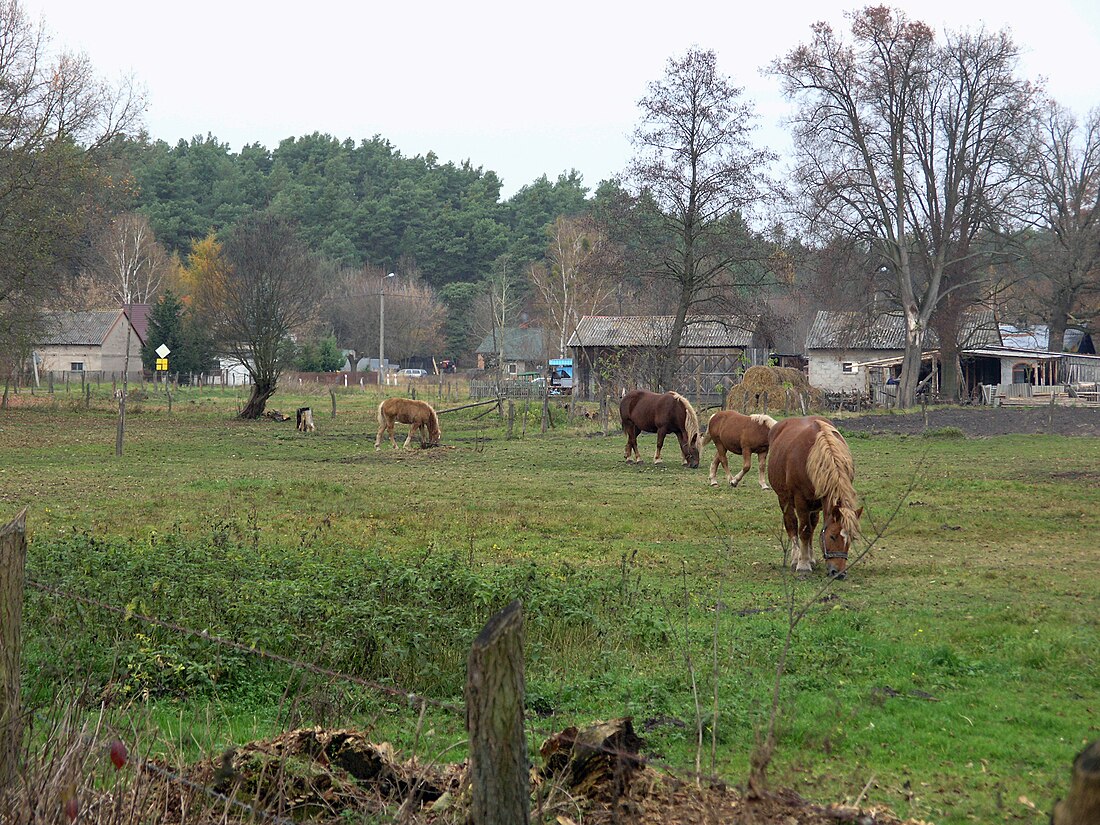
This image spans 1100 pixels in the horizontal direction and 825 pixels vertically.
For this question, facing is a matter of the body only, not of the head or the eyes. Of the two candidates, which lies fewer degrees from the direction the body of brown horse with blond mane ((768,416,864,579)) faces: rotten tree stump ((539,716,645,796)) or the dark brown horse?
the rotten tree stump

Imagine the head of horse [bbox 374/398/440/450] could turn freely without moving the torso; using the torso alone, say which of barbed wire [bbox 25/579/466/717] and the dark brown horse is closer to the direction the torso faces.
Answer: the dark brown horse

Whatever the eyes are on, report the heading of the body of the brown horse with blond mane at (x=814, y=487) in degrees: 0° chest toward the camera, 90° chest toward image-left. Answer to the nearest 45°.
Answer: approximately 315°

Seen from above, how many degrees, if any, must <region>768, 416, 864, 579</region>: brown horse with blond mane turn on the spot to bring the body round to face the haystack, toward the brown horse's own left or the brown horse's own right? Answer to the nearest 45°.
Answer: approximately 135° to the brown horse's own left

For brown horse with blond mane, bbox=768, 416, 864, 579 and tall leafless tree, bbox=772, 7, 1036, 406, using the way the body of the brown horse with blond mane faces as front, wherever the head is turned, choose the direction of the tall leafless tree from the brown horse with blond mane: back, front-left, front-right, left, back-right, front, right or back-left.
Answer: back-left

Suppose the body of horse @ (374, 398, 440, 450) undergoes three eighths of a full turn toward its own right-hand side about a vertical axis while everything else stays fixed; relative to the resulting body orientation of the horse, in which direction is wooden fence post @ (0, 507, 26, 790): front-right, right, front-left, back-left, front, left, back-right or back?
front-left

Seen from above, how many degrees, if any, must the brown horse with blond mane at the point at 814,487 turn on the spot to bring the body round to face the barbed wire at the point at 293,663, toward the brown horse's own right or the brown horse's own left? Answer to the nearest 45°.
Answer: approximately 45° to the brown horse's own right

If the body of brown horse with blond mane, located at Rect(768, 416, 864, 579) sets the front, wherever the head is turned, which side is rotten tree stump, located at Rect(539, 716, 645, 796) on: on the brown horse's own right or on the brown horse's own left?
on the brown horse's own right

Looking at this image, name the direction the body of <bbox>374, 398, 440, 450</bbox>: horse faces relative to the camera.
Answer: to the viewer's right

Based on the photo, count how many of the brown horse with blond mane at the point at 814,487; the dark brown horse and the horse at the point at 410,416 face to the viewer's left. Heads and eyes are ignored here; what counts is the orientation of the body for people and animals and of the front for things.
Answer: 0

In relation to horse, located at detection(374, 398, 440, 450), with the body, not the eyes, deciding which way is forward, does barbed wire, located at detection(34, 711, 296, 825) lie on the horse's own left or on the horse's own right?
on the horse's own right

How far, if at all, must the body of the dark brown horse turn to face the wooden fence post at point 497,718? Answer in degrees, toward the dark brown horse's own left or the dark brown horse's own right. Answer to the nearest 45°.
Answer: approximately 45° to the dark brown horse's own right

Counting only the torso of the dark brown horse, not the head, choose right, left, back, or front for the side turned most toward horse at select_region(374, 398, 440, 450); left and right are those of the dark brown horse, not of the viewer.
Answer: back

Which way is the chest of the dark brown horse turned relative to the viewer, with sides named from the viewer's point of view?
facing the viewer and to the right of the viewer
